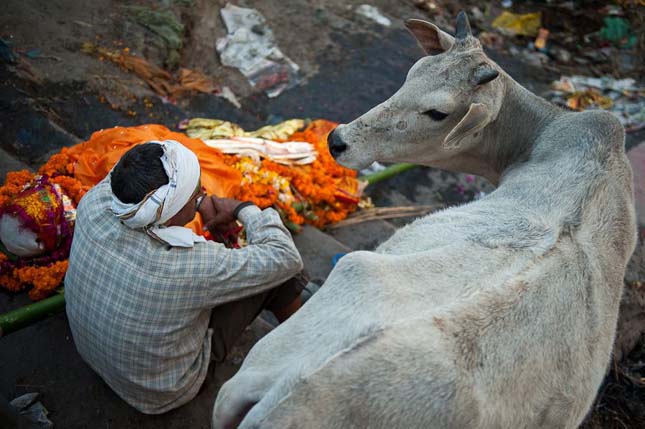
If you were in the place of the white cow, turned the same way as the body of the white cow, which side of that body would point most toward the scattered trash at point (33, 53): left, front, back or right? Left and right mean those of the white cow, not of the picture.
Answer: left

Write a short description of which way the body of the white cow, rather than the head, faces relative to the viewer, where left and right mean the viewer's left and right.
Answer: facing away from the viewer and to the right of the viewer

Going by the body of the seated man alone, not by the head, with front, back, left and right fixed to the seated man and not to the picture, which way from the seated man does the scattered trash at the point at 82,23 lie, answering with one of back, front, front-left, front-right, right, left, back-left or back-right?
front-left

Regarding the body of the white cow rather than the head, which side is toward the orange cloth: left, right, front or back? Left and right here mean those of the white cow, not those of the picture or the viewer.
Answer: left

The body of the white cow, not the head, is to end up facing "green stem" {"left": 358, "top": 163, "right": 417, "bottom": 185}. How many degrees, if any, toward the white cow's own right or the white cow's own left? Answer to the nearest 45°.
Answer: approximately 45° to the white cow's own left

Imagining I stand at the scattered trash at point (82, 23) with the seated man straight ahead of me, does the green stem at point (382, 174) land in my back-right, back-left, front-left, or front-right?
front-left

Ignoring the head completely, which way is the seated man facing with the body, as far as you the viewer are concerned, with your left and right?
facing away from the viewer and to the right of the viewer

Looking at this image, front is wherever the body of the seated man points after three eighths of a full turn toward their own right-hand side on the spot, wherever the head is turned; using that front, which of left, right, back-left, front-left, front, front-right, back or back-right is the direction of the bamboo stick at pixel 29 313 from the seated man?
back-right

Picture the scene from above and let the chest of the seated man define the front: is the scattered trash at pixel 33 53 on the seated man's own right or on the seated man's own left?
on the seated man's own left

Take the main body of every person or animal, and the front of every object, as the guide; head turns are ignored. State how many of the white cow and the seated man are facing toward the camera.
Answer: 0

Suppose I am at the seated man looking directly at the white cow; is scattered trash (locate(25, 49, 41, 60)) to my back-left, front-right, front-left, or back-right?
back-left
